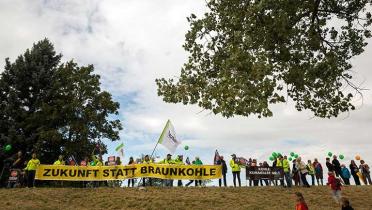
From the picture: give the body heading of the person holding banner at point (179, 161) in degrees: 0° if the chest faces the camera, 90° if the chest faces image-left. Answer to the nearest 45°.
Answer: approximately 0°

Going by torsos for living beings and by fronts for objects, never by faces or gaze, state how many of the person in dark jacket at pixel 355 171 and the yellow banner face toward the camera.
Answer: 1

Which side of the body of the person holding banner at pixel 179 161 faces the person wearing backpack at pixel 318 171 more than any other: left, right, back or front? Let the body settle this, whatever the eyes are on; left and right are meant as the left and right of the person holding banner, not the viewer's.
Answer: left

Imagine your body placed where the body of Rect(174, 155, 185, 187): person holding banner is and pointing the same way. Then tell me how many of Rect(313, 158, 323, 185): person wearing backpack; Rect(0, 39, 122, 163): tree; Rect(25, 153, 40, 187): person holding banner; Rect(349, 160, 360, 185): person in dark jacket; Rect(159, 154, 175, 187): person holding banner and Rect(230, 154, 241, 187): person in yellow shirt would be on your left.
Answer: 3

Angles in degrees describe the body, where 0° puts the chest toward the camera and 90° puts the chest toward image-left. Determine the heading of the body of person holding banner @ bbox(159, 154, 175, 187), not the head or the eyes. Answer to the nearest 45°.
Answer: approximately 0°

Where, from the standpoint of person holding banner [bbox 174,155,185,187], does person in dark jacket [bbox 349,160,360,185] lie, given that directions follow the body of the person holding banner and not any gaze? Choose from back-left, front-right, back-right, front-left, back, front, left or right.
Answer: left
